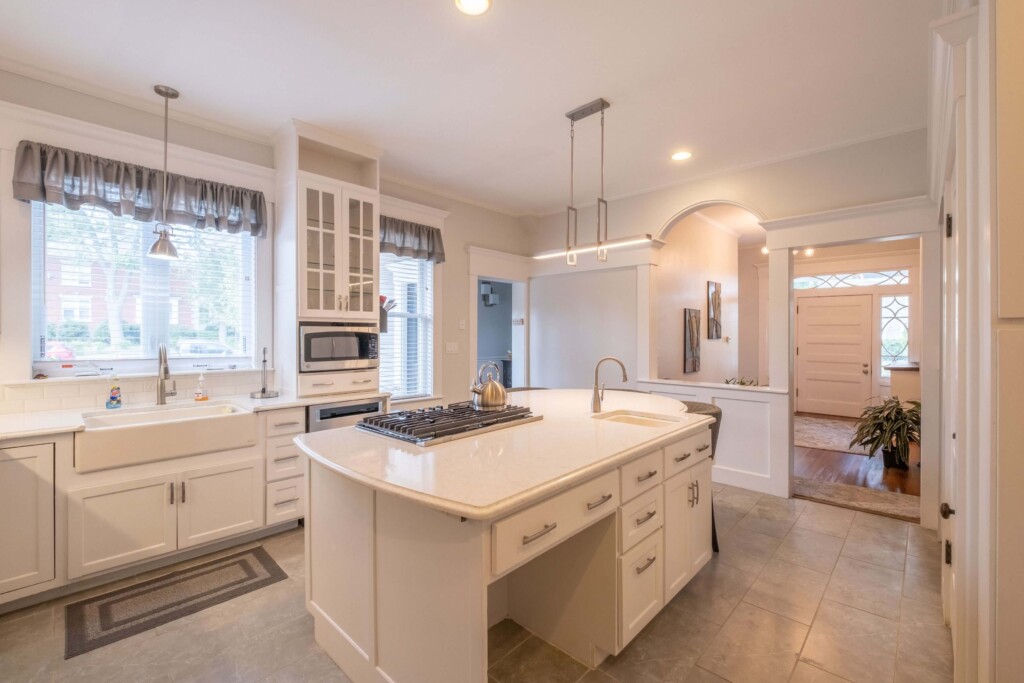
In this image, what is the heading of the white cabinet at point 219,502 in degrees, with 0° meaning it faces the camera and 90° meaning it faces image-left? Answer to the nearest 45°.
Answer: approximately 315°

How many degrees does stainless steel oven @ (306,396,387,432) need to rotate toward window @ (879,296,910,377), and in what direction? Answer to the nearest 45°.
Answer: approximately 45° to its left

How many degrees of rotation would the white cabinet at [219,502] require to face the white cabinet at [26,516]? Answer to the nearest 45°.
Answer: approximately 135° to its right

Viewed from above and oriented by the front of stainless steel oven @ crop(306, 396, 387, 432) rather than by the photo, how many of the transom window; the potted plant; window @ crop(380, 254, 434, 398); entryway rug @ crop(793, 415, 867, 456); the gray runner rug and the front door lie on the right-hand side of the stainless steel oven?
1

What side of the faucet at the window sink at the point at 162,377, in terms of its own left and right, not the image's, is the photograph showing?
front

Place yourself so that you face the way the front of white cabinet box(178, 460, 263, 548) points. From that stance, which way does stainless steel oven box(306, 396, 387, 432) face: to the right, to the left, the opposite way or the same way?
the same way

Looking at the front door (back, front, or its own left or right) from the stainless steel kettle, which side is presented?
front

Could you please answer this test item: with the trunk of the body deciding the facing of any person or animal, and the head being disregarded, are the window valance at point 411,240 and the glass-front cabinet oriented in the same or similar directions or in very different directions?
same or similar directions

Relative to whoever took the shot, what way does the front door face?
facing the viewer
